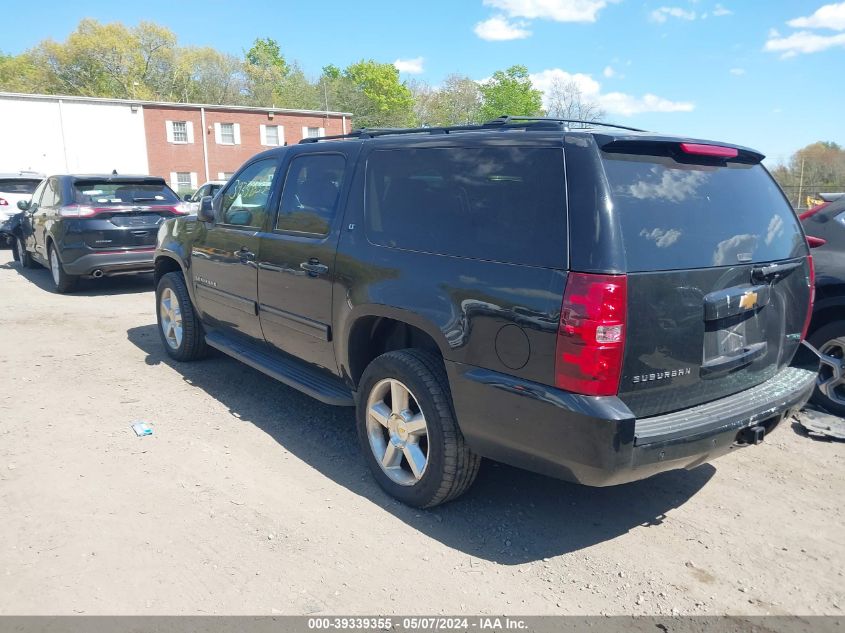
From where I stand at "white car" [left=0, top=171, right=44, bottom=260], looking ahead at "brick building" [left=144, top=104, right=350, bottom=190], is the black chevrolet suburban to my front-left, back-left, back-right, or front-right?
back-right

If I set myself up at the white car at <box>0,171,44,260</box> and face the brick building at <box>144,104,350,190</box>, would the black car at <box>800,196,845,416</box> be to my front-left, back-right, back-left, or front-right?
back-right

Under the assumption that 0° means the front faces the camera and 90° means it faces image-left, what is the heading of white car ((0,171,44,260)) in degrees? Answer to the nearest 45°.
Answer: approximately 180°

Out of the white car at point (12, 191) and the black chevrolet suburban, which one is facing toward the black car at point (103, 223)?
the black chevrolet suburban

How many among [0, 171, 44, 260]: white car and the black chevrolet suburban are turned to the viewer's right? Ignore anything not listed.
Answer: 0

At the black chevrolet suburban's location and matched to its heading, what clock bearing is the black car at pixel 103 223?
The black car is roughly at 12 o'clock from the black chevrolet suburban.

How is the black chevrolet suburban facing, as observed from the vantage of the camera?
facing away from the viewer and to the left of the viewer

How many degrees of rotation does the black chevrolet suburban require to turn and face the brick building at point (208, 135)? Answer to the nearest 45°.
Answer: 0° — it already faces it

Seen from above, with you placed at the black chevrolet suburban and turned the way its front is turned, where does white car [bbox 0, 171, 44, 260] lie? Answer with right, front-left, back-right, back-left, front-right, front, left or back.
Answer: front

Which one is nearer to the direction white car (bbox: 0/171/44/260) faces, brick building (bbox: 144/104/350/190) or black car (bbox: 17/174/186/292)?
the brick building
